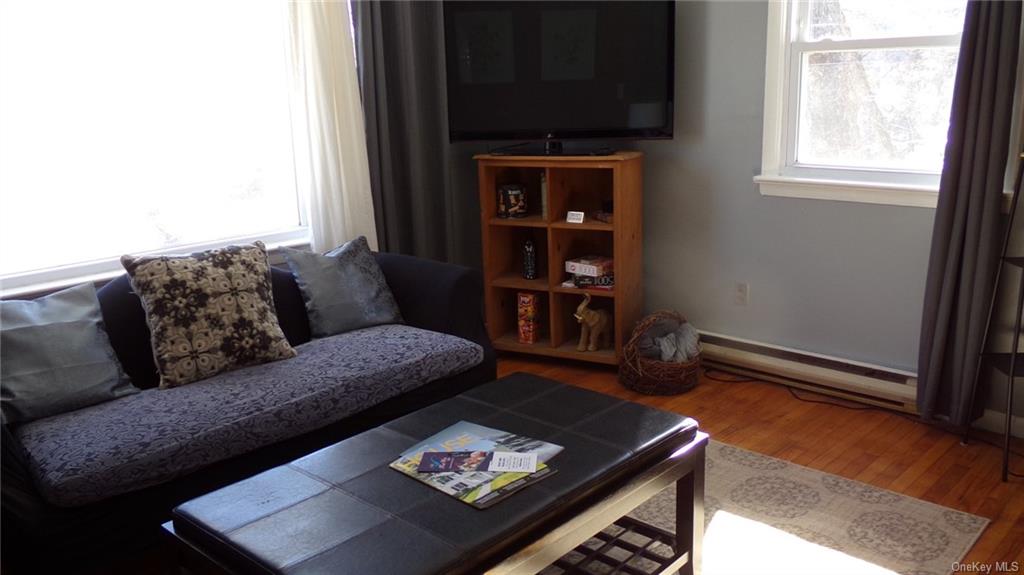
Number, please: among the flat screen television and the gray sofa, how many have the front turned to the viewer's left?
0

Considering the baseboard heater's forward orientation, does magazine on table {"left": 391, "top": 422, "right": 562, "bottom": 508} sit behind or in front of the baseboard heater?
in front

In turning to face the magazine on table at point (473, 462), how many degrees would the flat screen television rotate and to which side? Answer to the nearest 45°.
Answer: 0° — it already faces it

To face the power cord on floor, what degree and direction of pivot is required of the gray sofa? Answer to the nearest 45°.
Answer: approximately 45° to its left

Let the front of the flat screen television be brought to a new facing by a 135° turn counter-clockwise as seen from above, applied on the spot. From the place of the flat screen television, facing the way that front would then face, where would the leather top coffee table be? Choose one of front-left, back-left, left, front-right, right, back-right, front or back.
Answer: back-right

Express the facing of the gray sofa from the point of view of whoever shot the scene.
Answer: facing the viewer and to the right of the viewer

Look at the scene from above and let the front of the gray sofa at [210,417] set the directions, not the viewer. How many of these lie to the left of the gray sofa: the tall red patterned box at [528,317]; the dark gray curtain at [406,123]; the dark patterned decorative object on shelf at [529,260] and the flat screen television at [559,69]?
4

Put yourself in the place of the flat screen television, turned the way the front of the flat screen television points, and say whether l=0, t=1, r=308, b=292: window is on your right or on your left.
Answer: on your right

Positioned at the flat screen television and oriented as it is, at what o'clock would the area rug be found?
The area rug is roughly at 11 o'clock from the flat screen television.

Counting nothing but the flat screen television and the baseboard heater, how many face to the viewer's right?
0

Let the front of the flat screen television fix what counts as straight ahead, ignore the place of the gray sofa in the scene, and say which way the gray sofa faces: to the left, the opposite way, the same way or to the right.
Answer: to the left

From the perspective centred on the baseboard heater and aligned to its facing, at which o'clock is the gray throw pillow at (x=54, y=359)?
The gray throw pillow is roughly at 12 o'clock from the baseboard heater.

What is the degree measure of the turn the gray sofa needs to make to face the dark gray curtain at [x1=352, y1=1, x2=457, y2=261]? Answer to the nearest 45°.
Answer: approximately 90° to its left

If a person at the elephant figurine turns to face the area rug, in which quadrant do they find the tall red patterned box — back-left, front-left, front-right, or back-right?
back-right

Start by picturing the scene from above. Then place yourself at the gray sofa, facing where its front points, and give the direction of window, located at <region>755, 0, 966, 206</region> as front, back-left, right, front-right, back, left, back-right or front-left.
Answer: front-left

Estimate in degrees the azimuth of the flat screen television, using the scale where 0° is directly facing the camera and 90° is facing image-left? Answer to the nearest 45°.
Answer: approximately 0°
